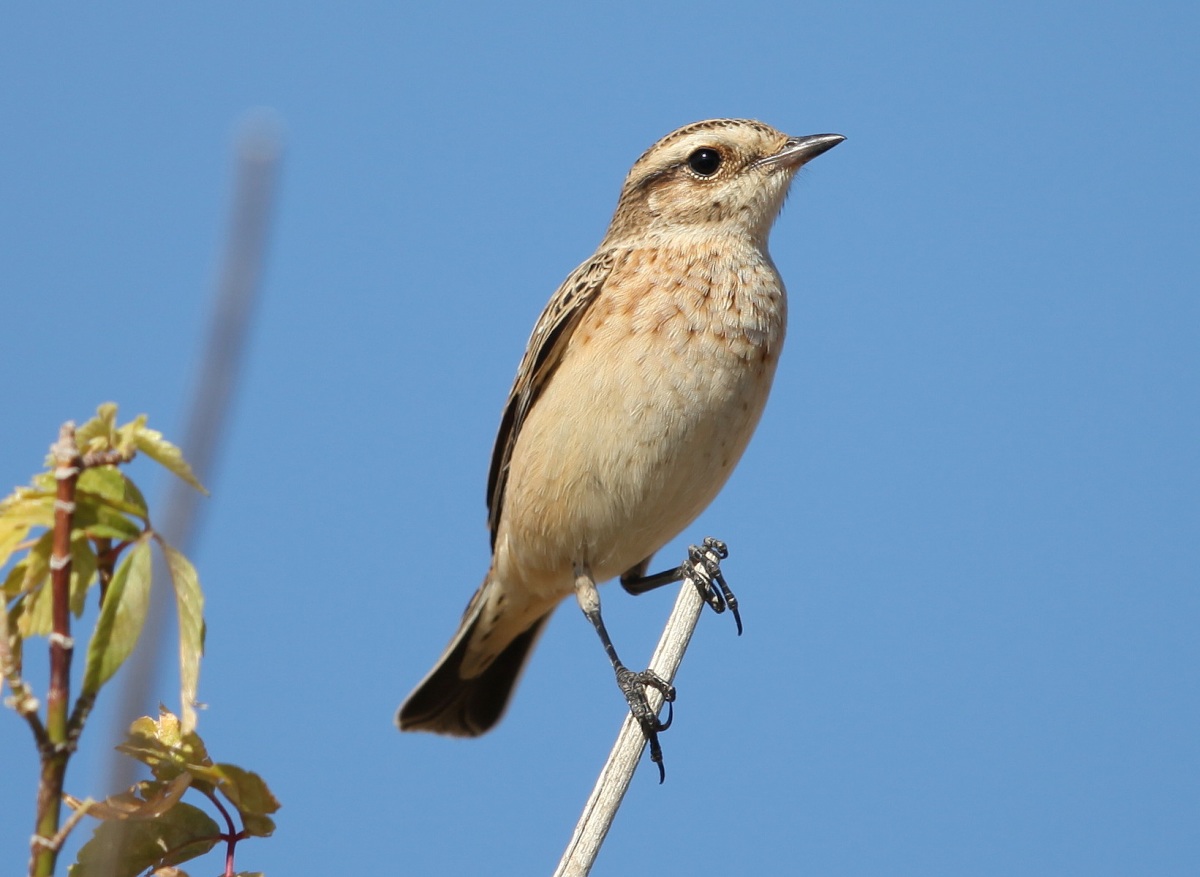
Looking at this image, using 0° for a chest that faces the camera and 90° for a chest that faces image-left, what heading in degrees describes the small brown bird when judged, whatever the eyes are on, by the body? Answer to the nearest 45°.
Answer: approximately 315°
